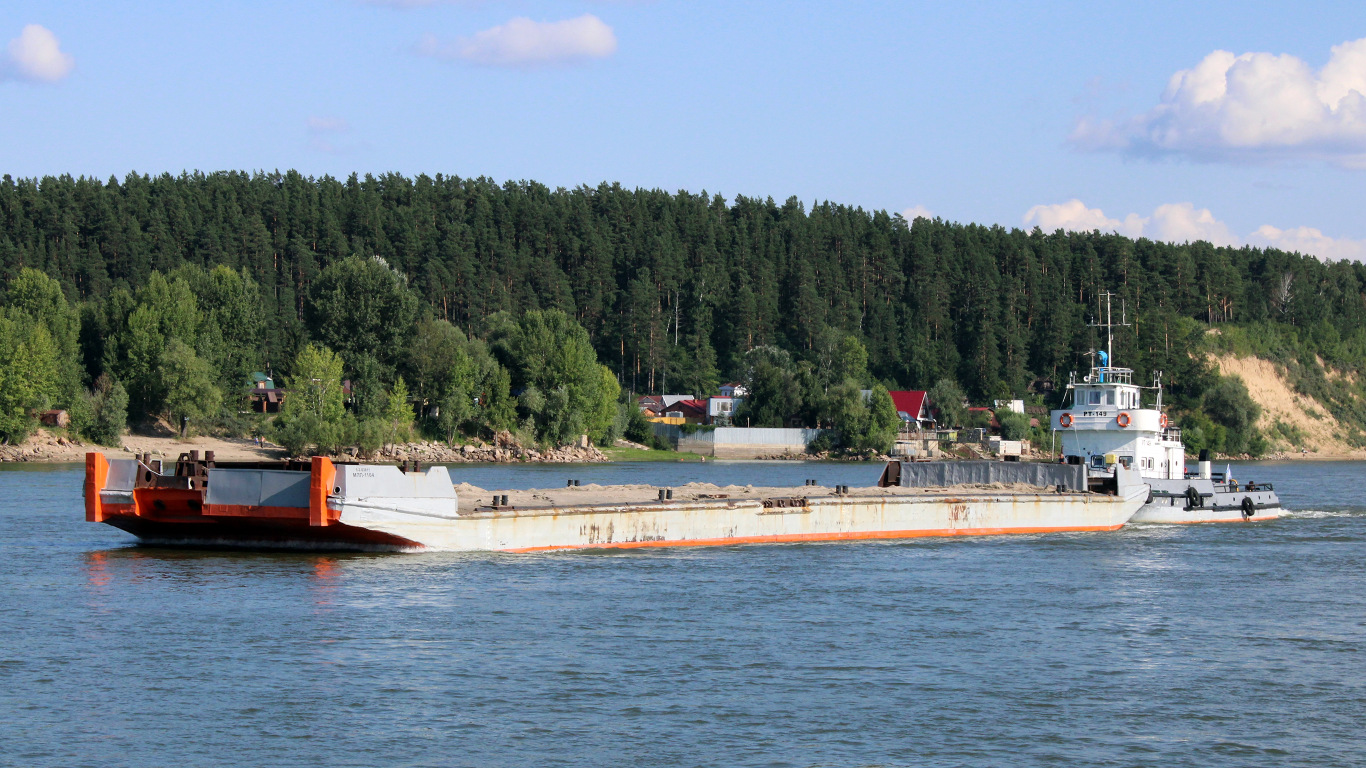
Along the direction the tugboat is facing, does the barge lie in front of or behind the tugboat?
in front

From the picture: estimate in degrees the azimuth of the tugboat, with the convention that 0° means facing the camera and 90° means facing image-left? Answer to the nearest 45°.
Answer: approximately 45°
